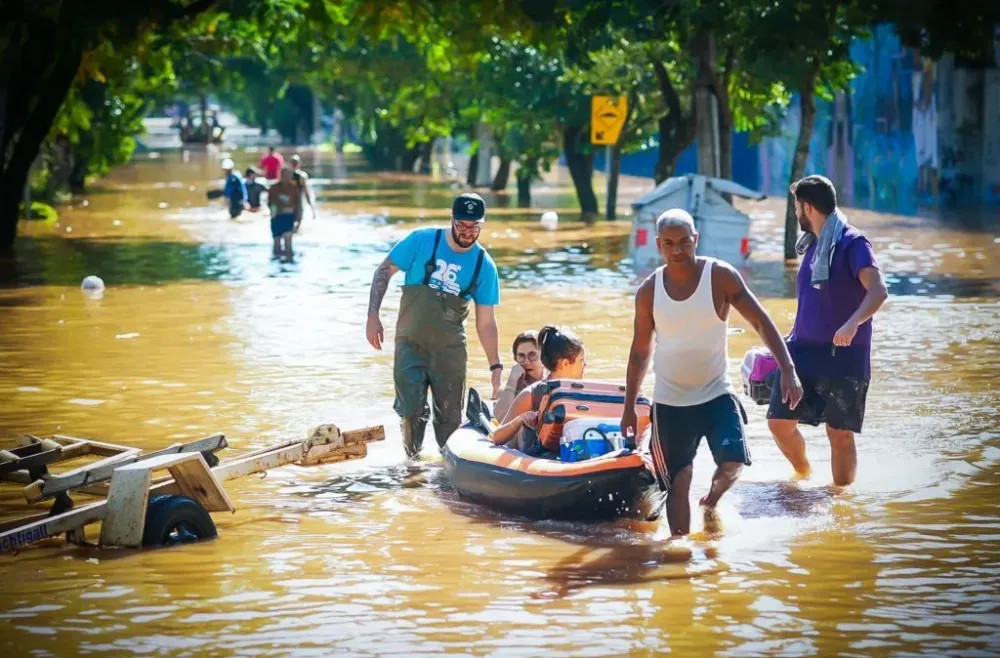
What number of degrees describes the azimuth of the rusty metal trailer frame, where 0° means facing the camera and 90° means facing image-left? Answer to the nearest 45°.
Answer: approximately 225°

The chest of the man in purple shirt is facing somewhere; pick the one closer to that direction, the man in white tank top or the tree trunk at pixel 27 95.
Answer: the man in white tank top

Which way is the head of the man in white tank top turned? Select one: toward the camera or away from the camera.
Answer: toward the camera

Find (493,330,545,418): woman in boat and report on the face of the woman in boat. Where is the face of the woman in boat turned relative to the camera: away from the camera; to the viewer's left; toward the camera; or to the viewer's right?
toward the camera

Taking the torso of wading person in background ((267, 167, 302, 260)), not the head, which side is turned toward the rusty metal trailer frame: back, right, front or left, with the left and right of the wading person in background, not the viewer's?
front

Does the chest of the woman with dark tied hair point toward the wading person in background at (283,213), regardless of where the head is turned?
no

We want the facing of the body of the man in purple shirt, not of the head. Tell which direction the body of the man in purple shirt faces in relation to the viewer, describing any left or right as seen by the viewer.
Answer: facing the viewer and to the left of the viewer

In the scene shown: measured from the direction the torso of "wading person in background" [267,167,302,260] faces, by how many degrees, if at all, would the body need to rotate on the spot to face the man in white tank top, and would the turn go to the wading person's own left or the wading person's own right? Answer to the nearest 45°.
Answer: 0° — they already face them

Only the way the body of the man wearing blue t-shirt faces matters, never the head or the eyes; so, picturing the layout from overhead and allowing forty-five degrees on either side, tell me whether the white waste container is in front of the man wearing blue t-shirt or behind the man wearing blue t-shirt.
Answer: behind

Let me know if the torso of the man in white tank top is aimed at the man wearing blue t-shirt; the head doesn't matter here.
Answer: no

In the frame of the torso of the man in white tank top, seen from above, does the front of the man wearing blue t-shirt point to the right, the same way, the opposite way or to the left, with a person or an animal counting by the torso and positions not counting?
the same way

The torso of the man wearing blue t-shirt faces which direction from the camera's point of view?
toward the camera

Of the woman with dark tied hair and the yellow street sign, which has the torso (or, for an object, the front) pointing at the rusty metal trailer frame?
the yellow street sign

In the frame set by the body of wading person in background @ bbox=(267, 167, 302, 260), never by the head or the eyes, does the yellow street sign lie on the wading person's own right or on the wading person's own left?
on the wading person's own left

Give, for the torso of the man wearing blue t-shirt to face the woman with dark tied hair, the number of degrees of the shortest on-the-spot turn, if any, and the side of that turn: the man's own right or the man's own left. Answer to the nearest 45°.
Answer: approximately 45° to the man's own left

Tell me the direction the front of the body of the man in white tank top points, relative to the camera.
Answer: toward the camera
